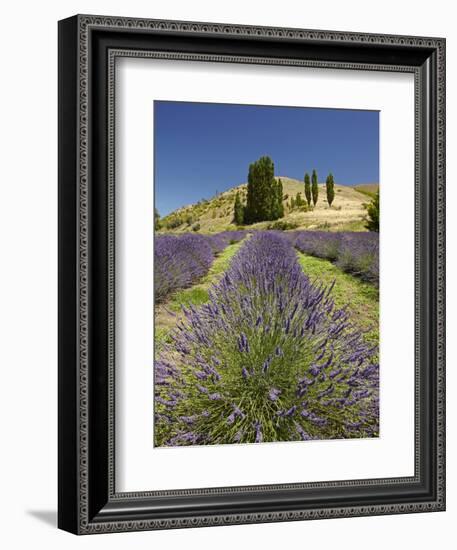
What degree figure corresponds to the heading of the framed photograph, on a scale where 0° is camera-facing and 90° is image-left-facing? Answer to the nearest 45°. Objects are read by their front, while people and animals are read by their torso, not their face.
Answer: approximately 315°
